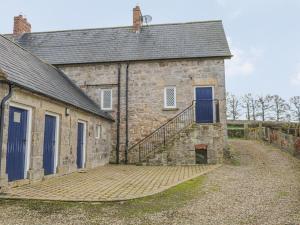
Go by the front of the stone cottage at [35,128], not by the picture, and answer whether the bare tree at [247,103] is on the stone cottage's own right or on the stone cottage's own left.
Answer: on the stone cottage's own left

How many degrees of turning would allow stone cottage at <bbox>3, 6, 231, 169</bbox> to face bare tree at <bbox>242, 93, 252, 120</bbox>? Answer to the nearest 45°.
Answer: approximately 135° to its left

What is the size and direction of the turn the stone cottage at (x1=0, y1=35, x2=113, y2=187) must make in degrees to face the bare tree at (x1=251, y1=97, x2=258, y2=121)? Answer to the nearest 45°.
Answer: approximately 90° to its left

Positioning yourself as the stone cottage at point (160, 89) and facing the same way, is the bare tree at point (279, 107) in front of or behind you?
behind

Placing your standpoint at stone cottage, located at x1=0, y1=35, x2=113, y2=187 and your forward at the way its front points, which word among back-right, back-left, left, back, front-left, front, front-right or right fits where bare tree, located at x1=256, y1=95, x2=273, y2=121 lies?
left

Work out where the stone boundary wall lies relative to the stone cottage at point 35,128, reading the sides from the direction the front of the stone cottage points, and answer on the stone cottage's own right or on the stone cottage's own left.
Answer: on the stone cottage's own left

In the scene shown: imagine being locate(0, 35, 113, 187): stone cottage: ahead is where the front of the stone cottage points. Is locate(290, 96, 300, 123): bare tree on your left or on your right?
on your left

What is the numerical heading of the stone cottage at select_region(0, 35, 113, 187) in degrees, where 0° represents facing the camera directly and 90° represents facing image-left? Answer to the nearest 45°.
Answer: approximately 315°

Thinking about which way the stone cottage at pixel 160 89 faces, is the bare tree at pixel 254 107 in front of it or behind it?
behind

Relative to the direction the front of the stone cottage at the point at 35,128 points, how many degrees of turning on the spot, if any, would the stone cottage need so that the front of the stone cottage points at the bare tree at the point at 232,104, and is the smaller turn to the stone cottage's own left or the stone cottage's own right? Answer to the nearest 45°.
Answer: approximately 90° to the stone cottage's own left

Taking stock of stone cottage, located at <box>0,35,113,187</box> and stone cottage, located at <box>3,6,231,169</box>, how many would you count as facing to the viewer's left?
0

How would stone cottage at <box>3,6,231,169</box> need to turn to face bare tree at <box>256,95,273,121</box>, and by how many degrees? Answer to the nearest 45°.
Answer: approximately 135° to its left

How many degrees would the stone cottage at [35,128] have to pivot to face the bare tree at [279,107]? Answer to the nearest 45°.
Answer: approximately 90° to its left

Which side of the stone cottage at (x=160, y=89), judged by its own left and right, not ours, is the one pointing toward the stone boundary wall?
left
